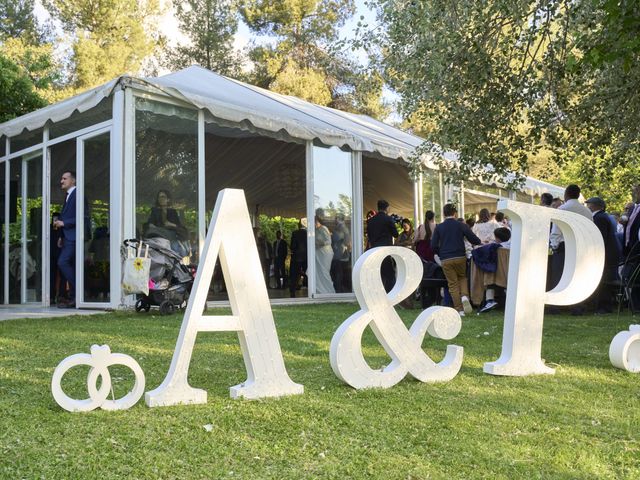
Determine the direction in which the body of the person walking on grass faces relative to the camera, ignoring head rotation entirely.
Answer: away from the camera

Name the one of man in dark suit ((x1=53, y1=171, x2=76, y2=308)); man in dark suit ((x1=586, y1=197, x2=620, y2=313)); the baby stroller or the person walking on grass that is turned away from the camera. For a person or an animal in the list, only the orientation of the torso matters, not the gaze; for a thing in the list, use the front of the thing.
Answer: the person walking on grass

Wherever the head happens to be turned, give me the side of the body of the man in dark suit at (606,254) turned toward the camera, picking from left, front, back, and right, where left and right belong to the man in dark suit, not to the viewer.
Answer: left

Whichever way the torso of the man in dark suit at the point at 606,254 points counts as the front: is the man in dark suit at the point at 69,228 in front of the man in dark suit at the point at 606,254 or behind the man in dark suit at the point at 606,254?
in front

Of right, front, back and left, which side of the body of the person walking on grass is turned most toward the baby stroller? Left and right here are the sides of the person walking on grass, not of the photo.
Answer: left

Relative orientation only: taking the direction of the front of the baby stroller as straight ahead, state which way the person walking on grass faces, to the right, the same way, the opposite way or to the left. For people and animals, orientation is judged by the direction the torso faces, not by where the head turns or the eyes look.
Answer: to the left

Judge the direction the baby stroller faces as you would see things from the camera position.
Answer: facing to the right of the viewer

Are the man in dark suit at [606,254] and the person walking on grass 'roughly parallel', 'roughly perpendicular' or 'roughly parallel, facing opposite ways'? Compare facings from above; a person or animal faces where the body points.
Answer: roughly perpendicular

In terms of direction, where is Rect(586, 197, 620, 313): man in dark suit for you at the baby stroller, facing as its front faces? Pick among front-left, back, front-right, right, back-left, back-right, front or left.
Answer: front

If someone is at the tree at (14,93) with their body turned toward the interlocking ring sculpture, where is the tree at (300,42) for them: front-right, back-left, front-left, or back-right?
back-left
